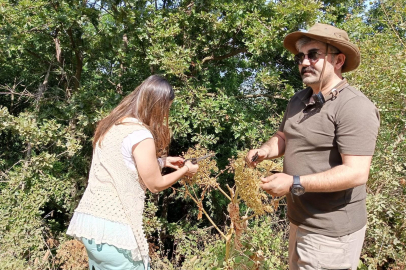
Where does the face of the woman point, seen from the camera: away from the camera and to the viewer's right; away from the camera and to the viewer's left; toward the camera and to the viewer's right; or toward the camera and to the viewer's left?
away from the camera and to the viewer's right

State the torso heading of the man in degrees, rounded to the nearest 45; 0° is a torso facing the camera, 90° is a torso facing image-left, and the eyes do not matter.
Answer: approximately 45°

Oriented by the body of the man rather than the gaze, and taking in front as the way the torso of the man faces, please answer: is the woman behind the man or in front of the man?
in front

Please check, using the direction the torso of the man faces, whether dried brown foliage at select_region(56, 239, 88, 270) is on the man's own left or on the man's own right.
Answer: on the man's own right
